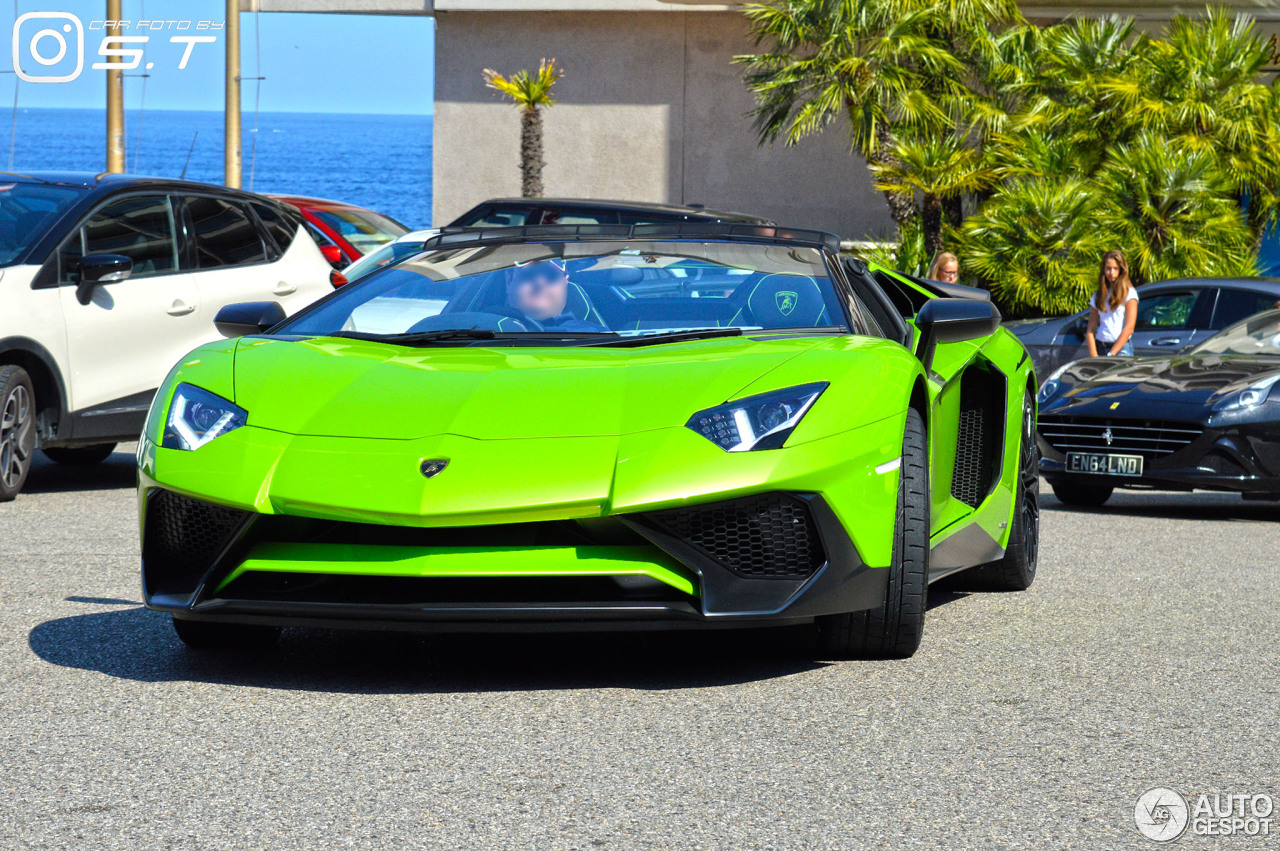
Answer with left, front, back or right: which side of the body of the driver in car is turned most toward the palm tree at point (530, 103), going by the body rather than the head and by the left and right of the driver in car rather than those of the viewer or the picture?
back

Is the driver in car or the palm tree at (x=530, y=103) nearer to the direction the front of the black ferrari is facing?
the driver in car

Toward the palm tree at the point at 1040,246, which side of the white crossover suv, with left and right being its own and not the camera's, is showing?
back

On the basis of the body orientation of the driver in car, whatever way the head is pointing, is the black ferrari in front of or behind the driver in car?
behind

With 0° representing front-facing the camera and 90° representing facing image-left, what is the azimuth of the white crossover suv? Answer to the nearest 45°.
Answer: approximately 45°

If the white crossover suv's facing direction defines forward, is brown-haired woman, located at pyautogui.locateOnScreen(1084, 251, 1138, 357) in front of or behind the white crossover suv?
behind

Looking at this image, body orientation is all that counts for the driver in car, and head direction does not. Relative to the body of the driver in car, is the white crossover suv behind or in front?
behind
